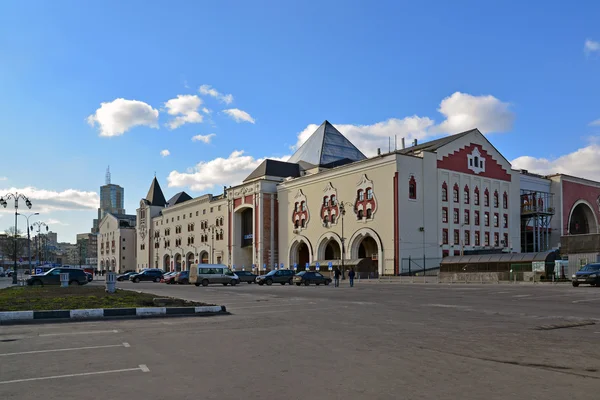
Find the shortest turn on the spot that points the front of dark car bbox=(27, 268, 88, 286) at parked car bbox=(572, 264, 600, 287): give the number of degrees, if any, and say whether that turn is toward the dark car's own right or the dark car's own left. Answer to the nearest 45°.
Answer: approximately 135° to the dark car's own left

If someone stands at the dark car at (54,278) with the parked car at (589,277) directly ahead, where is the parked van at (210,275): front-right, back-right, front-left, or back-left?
front-left

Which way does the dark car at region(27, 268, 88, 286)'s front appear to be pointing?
to the viewer's left

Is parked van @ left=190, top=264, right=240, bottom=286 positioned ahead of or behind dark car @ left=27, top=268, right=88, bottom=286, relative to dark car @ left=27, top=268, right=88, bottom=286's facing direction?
behind

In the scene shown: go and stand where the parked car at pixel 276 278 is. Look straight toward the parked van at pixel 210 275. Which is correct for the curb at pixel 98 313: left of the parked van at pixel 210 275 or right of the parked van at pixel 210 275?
left

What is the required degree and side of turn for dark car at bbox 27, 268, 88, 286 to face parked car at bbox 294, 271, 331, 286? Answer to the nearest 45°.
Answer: approximately 180°

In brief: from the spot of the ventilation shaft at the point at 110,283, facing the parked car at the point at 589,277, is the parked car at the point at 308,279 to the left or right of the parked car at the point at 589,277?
left

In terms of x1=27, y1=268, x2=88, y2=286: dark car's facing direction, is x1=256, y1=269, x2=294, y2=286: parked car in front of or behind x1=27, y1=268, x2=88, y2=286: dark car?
behind

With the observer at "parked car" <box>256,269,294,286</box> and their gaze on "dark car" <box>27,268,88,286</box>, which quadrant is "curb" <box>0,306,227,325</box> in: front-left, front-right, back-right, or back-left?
front-left

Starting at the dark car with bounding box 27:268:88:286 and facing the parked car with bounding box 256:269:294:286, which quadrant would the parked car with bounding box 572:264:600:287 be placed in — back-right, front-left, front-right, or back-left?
front-right

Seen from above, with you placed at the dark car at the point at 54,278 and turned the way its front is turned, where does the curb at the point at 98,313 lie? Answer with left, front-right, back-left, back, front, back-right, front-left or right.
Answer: left
